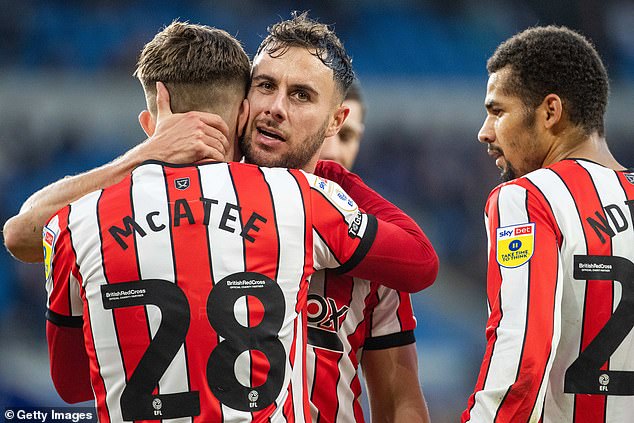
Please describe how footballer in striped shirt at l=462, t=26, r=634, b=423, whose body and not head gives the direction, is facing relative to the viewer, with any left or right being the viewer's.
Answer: facing away from the viewer and to the left of the viewer
